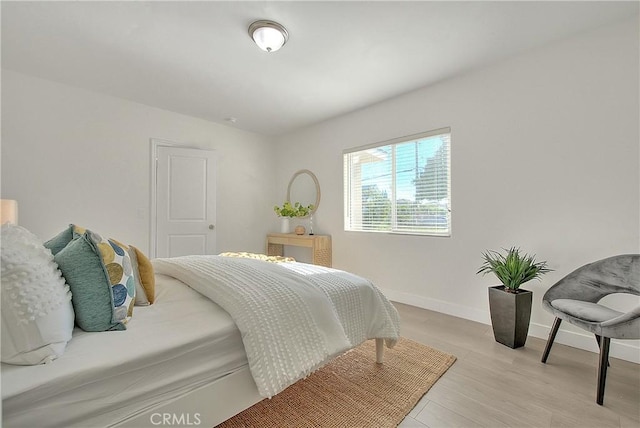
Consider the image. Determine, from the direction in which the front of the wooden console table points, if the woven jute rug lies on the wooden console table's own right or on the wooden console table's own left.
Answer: on the wooden console table's own left

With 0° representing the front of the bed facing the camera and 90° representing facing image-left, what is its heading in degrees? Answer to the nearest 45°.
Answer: approximately 225°

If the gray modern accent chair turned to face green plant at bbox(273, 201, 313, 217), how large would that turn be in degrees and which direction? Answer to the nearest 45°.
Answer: approximately 45° to its right

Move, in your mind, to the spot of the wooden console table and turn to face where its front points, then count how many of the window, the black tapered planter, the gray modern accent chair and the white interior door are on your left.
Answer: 3

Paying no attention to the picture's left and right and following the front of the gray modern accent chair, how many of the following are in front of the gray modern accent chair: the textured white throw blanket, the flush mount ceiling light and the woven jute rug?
3
